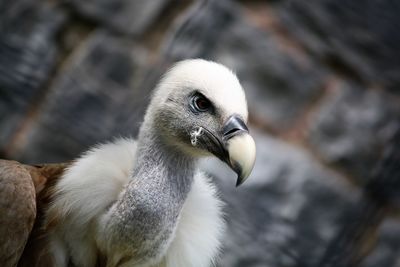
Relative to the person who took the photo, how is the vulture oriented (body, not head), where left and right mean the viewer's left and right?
facing the viewer and to the right of the viewer
